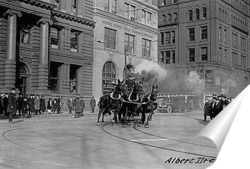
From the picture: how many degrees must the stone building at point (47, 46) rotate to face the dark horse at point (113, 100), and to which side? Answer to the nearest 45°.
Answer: approximately 45° to its right

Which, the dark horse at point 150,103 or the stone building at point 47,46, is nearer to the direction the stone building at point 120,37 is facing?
the dark horse

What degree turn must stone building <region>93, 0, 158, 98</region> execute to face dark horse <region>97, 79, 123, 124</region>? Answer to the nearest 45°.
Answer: approximately 45° to its right

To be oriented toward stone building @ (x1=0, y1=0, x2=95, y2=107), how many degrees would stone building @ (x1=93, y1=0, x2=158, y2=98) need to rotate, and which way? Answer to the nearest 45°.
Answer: approximately 90° to its right

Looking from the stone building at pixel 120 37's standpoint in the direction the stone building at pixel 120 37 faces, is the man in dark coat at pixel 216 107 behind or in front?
in front

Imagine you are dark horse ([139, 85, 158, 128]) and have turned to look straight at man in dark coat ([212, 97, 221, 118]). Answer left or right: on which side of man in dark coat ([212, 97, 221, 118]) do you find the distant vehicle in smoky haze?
left

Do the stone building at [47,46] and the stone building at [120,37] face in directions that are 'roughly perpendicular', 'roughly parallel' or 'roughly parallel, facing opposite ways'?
roughly parallel

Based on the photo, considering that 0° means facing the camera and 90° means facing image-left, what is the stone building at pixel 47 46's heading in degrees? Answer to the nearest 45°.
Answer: approximately 315°

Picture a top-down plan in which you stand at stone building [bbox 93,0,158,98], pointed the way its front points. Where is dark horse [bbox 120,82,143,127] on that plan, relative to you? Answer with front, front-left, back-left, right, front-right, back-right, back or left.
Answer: front-right

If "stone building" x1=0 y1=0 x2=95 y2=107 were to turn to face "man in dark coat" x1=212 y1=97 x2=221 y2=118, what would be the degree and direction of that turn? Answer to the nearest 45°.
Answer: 0° — it already faces them

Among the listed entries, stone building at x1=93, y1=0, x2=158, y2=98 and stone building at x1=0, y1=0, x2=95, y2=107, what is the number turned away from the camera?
0

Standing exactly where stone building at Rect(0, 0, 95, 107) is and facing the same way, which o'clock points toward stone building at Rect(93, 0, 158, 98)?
stone building at Rect(93, 0, 158, 98) is roughly at 9 o'clock from stone building at Rect(0, 0, 95, 107).

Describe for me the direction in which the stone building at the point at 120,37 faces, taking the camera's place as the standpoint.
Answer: facing the viewer and to the right of the viewer

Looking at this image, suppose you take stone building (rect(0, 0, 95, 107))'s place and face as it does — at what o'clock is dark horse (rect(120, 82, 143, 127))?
The dark horse is roughly at 1 o'clock from the stone building.
